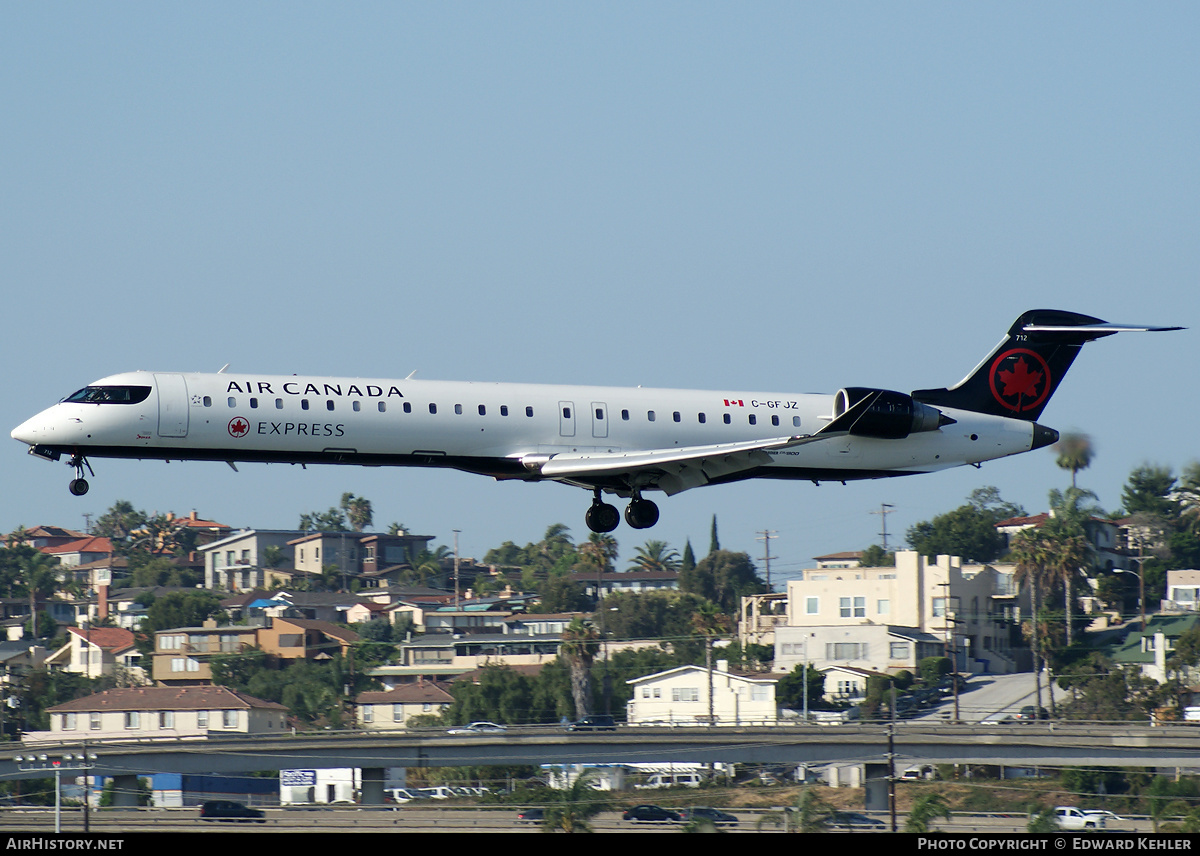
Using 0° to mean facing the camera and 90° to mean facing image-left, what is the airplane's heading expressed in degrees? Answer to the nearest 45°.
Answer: approximately 90°
